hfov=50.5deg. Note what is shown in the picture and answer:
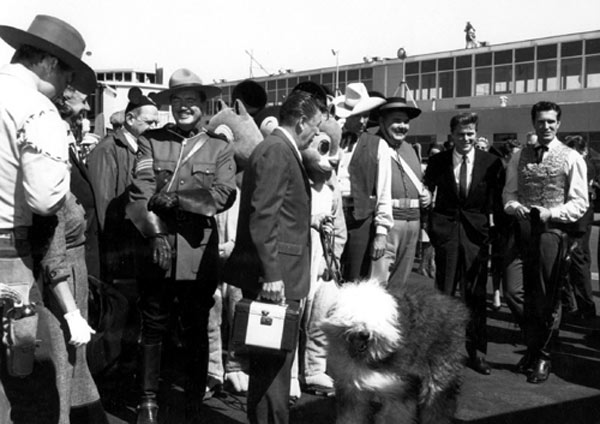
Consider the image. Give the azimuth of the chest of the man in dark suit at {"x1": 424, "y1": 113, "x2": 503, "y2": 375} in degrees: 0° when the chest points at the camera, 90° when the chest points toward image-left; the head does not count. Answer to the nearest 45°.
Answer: approximately 0°

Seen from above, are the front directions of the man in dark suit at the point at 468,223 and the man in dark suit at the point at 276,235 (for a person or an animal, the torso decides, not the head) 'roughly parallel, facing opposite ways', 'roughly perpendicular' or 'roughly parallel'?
roughly perpendicular

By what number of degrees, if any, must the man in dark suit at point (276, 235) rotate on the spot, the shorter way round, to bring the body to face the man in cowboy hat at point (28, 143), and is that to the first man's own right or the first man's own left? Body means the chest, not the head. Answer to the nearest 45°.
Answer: approximately 135° to the first man's own right

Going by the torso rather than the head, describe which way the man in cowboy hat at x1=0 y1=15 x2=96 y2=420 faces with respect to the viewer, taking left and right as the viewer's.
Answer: facing away from the viewer and to the right of the viewer

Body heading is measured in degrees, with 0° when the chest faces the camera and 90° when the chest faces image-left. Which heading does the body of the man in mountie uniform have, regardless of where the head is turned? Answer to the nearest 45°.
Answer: approximately 0°

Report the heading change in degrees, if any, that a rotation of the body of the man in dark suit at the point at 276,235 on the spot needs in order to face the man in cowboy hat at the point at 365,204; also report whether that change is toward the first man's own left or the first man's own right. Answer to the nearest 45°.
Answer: approximately 90° to the first man's own left

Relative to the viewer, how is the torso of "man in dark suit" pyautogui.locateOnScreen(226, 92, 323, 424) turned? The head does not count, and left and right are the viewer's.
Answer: facing to the right of the viewer

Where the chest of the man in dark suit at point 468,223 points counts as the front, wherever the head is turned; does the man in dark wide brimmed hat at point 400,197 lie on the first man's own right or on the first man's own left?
on the first man's own right

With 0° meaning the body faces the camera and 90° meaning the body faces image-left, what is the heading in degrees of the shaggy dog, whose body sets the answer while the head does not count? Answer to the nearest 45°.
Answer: approximately 45°

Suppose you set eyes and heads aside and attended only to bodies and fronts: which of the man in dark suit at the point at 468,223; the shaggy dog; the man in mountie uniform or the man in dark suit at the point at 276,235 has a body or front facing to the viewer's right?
the man in dark suit at the point at 276,235
